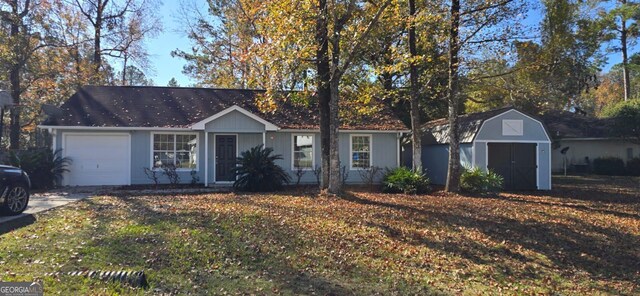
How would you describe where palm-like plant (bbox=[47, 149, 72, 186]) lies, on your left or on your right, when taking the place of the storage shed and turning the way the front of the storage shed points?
on your right

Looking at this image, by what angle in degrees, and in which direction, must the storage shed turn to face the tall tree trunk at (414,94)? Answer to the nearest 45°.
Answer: approximately 90° to its right

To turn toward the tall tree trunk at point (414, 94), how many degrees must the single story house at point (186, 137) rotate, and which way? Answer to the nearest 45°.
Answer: approximately 90° to its left

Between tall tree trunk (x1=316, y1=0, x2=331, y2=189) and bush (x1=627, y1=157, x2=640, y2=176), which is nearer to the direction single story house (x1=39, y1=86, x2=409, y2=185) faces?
the tall tree trunk

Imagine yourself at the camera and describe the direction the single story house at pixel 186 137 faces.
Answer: facing the viewer

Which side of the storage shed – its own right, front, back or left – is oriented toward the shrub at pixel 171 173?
right

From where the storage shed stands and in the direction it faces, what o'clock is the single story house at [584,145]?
The single story house is roughly at 8 o'clock from the storage shed.

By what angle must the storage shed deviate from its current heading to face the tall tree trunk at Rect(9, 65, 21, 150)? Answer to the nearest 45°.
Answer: approximately 135° to its right

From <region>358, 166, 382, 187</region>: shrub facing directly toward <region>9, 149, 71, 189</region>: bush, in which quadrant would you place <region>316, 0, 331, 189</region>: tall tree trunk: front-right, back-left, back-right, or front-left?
front-left

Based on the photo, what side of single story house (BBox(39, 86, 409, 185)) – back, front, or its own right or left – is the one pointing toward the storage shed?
left

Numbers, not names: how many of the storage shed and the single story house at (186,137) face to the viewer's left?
0

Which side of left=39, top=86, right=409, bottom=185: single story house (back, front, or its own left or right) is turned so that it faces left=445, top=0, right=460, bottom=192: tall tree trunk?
left

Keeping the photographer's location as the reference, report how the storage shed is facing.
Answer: facing the viewer and to the right of the viewer
